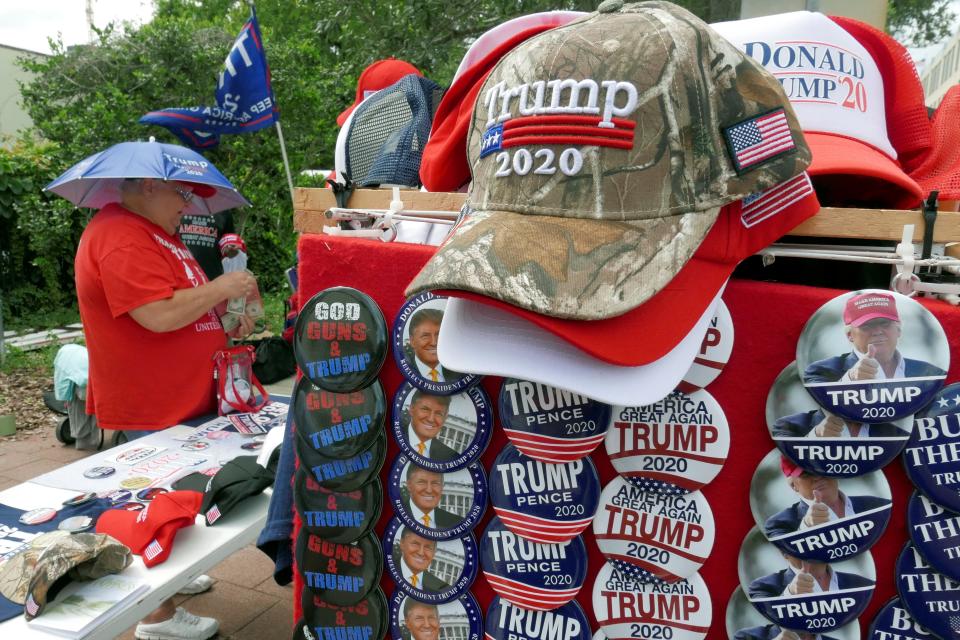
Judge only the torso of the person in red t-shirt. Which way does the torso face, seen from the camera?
to the viewer's right

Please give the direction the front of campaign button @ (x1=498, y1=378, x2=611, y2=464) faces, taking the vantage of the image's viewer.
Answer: facing the viewer

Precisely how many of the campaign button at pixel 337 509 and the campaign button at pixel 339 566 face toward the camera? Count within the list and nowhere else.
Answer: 2

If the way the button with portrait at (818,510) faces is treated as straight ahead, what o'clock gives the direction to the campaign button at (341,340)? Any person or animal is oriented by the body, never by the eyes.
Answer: The campaign button is roughly at 3 o'clock from the button with portrait.

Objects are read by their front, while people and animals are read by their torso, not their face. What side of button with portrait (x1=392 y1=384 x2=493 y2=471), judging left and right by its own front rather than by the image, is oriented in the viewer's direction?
front

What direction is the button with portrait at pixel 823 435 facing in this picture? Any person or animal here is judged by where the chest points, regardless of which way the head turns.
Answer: toward the camera

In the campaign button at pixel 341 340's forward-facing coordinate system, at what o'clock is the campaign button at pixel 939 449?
the campaign button at pixel 939 449 is roughly at 10 o'clock from the campaign button at pixel 341 340.

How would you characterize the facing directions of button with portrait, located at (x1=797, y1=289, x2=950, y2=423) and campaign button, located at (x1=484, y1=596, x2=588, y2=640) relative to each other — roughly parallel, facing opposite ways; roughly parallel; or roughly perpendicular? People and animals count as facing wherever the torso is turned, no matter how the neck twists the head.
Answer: roughly parallel

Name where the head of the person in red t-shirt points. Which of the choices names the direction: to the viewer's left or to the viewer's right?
to the viewer's right

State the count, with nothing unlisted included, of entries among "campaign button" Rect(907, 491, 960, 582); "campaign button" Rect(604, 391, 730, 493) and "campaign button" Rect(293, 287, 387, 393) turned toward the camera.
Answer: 3

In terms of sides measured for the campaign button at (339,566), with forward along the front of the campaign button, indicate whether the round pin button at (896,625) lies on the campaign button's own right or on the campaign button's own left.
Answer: on the campaign button's own left

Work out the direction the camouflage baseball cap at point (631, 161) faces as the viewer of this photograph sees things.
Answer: facing the viewer and to the left of the viewer

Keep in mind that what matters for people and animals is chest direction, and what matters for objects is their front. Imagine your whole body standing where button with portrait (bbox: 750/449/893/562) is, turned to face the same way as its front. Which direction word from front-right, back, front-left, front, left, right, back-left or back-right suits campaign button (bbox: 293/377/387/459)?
right

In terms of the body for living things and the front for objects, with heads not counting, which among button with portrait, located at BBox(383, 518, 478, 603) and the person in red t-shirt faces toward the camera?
the button with portrait

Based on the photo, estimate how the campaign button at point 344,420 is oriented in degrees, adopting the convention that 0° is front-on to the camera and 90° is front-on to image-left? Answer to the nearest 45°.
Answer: approximately 0°
